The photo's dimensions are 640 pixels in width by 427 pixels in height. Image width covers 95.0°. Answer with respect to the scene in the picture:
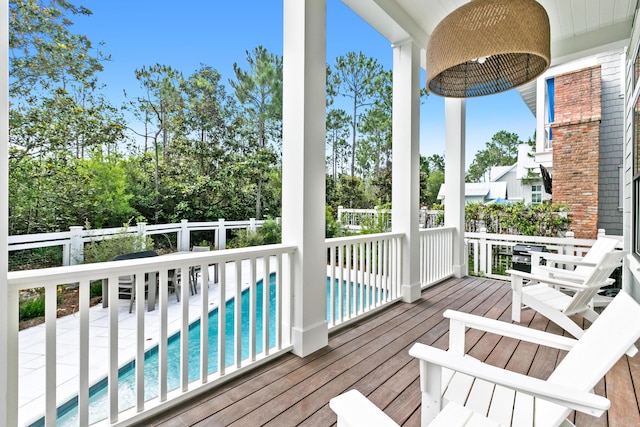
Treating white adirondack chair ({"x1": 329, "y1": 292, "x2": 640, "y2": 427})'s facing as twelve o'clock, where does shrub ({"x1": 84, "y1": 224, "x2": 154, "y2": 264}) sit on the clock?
The shrub is roughly at 12 o'clock from the white adirondack chair.

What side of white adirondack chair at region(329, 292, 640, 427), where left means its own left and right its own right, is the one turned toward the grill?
right

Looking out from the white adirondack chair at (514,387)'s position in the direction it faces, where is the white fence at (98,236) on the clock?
The white fence is roughly at 12 o'clock from the white adirondack chair.

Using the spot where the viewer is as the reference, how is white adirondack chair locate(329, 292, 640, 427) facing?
facing to the left of the viewer

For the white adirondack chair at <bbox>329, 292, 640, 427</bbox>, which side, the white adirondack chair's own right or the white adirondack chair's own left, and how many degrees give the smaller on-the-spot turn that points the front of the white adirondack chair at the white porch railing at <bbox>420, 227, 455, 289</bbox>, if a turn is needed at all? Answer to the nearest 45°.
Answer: approximately 90° to the white adirondack chair's own right

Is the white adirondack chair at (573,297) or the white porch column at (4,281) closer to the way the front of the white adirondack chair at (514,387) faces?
the white porch column
